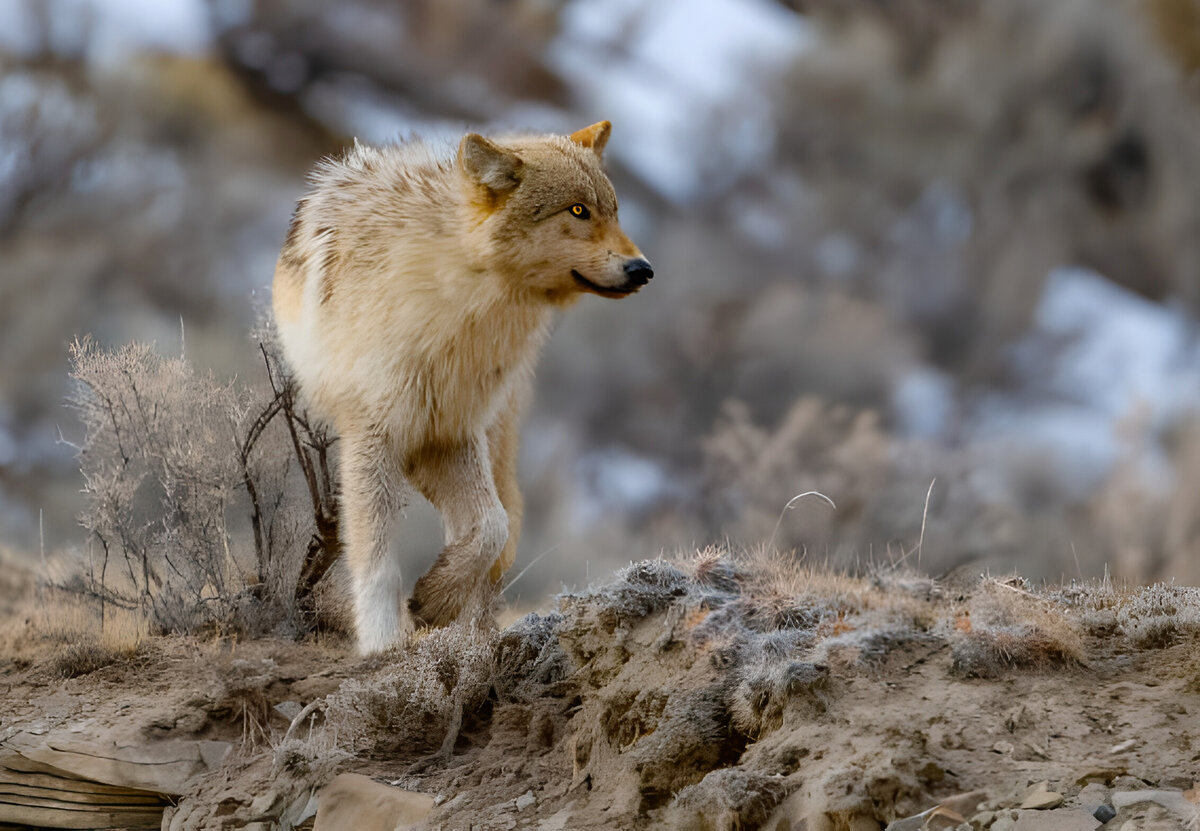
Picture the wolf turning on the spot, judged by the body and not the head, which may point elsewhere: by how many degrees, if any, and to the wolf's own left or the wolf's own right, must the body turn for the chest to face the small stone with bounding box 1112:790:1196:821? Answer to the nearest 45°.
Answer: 0° — it already faces it

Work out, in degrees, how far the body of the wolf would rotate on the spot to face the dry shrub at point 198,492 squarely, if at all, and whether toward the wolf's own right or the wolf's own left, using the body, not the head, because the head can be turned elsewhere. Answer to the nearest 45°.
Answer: approximately 90° to the wolf's own right

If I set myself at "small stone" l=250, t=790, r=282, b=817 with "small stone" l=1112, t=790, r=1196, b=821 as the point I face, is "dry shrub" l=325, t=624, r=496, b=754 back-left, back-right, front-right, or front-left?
front-left

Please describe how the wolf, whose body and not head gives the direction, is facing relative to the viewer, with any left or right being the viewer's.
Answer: facing the viewer and to the right of the viewer

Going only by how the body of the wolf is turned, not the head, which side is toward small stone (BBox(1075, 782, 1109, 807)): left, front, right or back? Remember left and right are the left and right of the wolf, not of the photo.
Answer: front

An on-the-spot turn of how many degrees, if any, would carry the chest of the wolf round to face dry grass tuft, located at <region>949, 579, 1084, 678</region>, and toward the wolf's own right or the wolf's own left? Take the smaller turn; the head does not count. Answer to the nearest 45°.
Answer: approximately 90° to the wolf's own left

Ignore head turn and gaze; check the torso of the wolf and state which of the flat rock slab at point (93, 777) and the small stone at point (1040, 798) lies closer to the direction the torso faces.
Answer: the small stone
